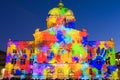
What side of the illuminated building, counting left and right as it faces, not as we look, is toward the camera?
front
